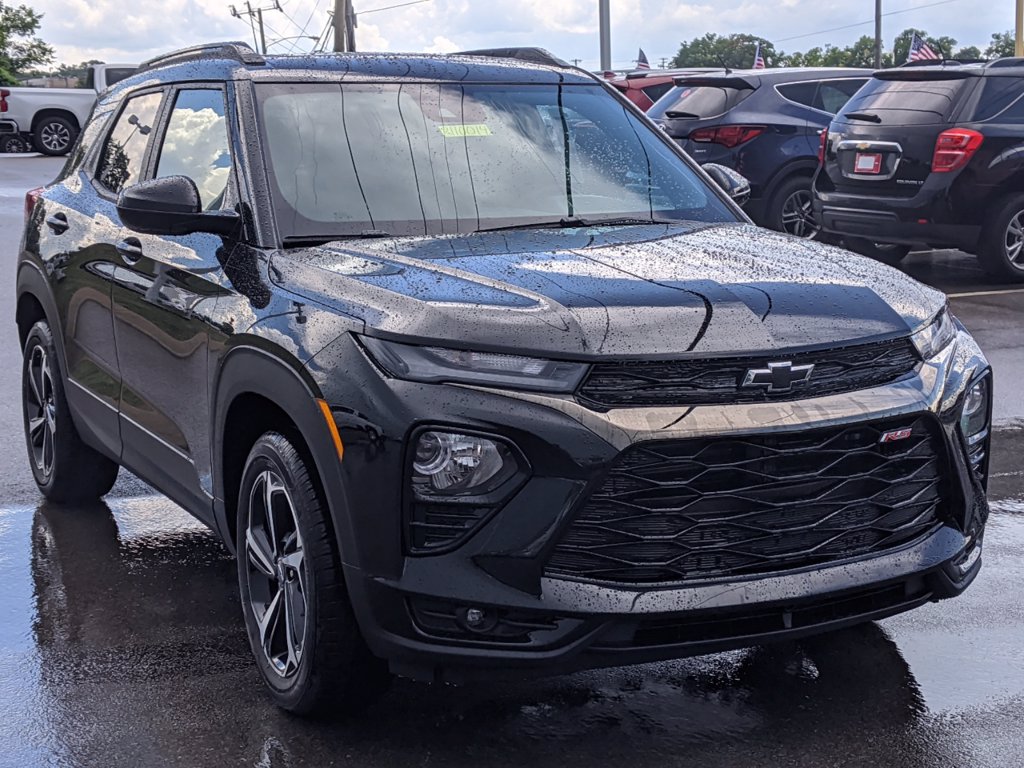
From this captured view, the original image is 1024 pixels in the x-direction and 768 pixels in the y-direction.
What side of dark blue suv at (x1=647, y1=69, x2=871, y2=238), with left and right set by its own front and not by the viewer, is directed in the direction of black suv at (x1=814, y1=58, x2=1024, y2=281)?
right

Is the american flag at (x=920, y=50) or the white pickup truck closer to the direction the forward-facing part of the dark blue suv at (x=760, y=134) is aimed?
the american flag

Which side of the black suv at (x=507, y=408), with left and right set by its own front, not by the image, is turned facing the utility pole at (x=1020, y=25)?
left

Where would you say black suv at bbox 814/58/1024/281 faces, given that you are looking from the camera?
facing away from the viewer and to the right of the viewer

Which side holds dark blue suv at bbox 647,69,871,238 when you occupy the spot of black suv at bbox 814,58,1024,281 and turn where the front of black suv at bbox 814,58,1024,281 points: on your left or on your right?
on your left
